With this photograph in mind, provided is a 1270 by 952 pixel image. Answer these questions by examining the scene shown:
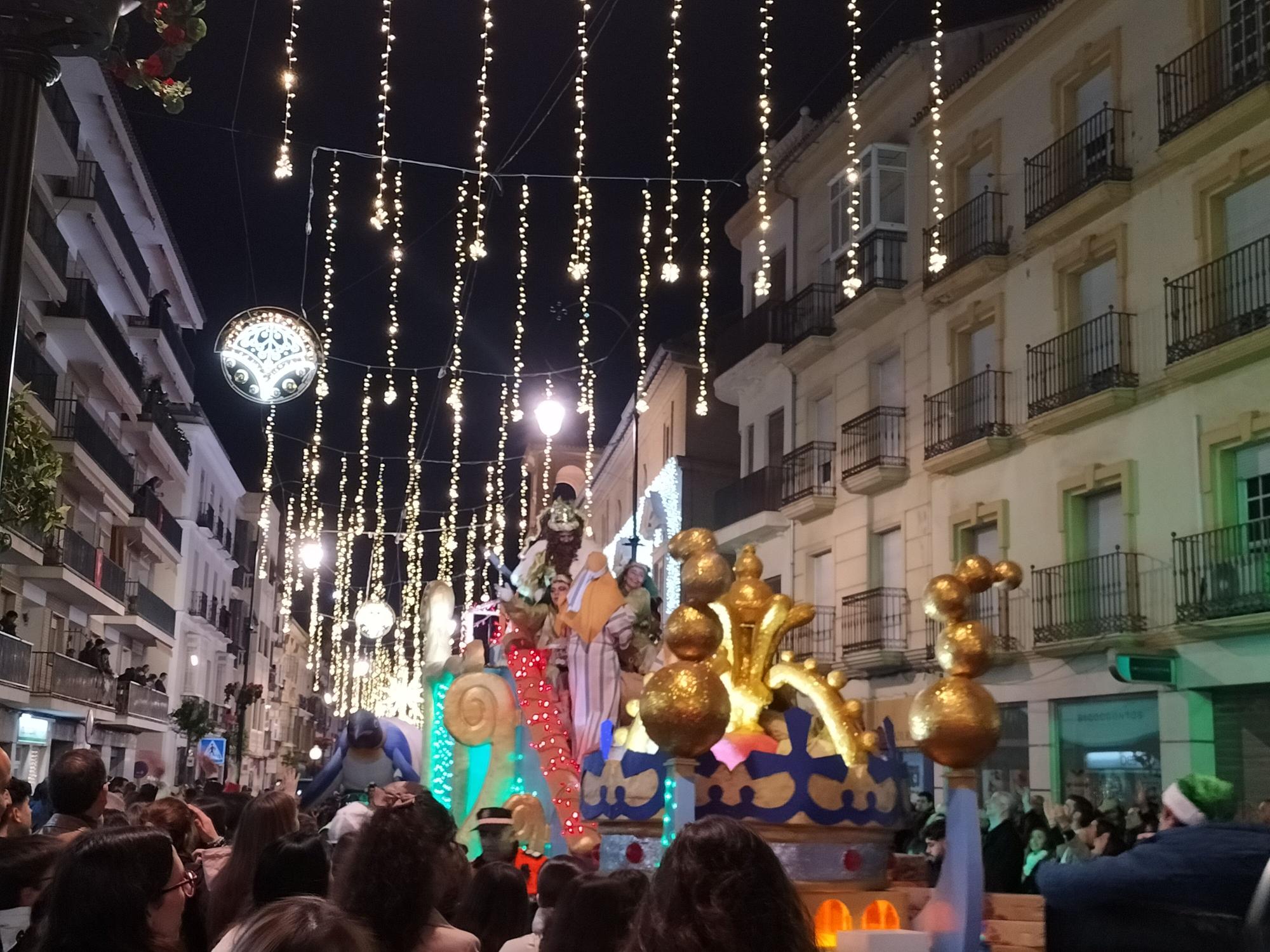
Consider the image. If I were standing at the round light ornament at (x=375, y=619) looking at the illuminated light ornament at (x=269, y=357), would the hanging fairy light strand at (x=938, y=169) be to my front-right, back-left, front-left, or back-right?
front-left

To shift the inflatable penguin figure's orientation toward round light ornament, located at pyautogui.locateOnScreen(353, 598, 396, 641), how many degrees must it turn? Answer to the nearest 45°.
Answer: approximately 135° to its right

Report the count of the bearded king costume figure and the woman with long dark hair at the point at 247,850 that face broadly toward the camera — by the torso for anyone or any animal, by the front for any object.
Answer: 1

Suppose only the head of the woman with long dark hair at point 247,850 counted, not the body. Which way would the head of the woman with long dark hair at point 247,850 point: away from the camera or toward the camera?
away from the camera

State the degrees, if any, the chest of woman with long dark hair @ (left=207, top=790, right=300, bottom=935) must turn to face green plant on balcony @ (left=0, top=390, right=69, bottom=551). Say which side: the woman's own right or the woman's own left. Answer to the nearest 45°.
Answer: approximately 45° to the woman's own left

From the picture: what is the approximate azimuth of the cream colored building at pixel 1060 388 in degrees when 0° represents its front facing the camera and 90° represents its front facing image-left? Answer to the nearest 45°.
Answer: approximately 45°

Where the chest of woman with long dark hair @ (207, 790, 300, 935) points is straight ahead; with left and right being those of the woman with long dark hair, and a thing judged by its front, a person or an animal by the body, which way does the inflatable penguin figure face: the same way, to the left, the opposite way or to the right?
the opposite way

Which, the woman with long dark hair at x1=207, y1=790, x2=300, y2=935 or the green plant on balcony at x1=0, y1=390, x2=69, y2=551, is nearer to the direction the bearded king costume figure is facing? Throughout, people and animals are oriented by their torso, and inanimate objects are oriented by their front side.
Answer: the woman with long dark hair

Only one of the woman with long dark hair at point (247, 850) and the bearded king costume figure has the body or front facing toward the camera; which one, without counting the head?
the bearded king costume figure

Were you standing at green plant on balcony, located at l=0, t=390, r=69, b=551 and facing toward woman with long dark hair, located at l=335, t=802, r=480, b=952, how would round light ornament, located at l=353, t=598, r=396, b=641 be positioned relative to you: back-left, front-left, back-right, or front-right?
back-left

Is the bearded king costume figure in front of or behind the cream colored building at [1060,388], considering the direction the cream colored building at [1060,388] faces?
in front

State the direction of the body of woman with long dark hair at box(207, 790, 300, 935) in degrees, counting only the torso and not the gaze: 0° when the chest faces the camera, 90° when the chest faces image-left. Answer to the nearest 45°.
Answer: approximately 225°

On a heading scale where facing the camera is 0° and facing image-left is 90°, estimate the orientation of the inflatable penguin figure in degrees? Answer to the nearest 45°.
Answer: approximately 45°

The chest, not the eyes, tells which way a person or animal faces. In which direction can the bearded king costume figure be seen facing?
toward the camera

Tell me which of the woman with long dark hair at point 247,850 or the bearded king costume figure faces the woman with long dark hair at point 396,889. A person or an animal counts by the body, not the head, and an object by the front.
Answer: the bearded king costume figure
